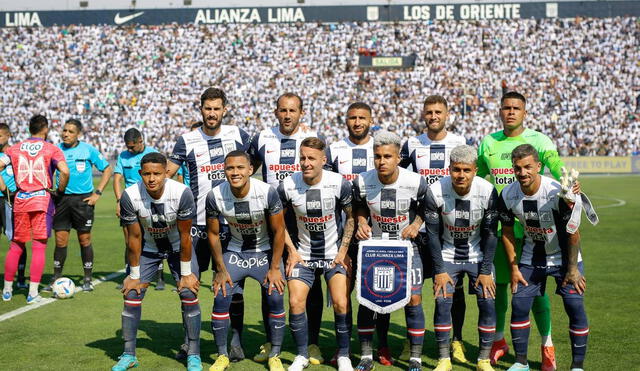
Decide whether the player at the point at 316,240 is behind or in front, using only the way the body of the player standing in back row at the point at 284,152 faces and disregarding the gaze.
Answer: in front

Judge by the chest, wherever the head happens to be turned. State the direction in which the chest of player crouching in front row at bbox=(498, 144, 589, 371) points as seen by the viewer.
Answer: toward the camera

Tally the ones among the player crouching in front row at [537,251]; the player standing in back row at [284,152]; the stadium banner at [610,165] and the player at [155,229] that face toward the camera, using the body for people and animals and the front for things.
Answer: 4

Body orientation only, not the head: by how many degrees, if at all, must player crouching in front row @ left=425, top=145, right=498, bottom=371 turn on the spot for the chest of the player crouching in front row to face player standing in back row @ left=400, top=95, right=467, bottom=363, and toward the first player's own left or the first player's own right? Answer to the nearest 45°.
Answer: approximately 180°

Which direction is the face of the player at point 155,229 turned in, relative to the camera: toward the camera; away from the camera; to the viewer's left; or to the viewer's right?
toward the camera

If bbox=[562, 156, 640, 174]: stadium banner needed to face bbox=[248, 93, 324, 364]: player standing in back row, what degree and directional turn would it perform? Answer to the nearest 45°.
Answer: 0° — it already faces them

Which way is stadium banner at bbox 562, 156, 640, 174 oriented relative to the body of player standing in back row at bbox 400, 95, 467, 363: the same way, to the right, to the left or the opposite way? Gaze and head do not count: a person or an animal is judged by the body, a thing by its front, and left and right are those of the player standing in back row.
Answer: the same way

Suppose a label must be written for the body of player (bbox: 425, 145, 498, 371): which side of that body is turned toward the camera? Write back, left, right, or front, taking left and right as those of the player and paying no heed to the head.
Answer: front

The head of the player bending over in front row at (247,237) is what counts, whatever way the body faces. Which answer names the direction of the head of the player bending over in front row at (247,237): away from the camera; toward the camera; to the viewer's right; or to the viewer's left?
toward the camera

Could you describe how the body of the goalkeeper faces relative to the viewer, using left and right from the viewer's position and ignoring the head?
facing the viewer

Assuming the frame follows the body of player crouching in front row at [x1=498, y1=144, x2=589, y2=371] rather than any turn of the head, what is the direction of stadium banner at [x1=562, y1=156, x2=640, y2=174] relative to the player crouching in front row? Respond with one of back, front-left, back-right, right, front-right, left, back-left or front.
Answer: back

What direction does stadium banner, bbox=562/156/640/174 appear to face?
toward the camera

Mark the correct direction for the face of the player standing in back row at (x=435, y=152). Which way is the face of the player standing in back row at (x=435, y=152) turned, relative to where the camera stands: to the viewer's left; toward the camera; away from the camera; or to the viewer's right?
toward the camera

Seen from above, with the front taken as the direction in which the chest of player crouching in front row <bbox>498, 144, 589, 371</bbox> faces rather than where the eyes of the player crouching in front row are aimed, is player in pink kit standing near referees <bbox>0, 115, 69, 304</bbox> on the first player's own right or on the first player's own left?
on the first player's own right

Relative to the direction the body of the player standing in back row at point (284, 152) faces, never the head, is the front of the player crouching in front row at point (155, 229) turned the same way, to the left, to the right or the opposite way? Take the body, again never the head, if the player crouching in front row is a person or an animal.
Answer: the same way

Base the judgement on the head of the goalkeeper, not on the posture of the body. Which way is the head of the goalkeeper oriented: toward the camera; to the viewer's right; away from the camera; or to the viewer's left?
toward the camera

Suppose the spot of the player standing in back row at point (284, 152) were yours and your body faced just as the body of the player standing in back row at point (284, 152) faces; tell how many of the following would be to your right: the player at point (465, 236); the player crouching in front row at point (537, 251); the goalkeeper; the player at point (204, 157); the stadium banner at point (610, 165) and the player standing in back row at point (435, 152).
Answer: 1
